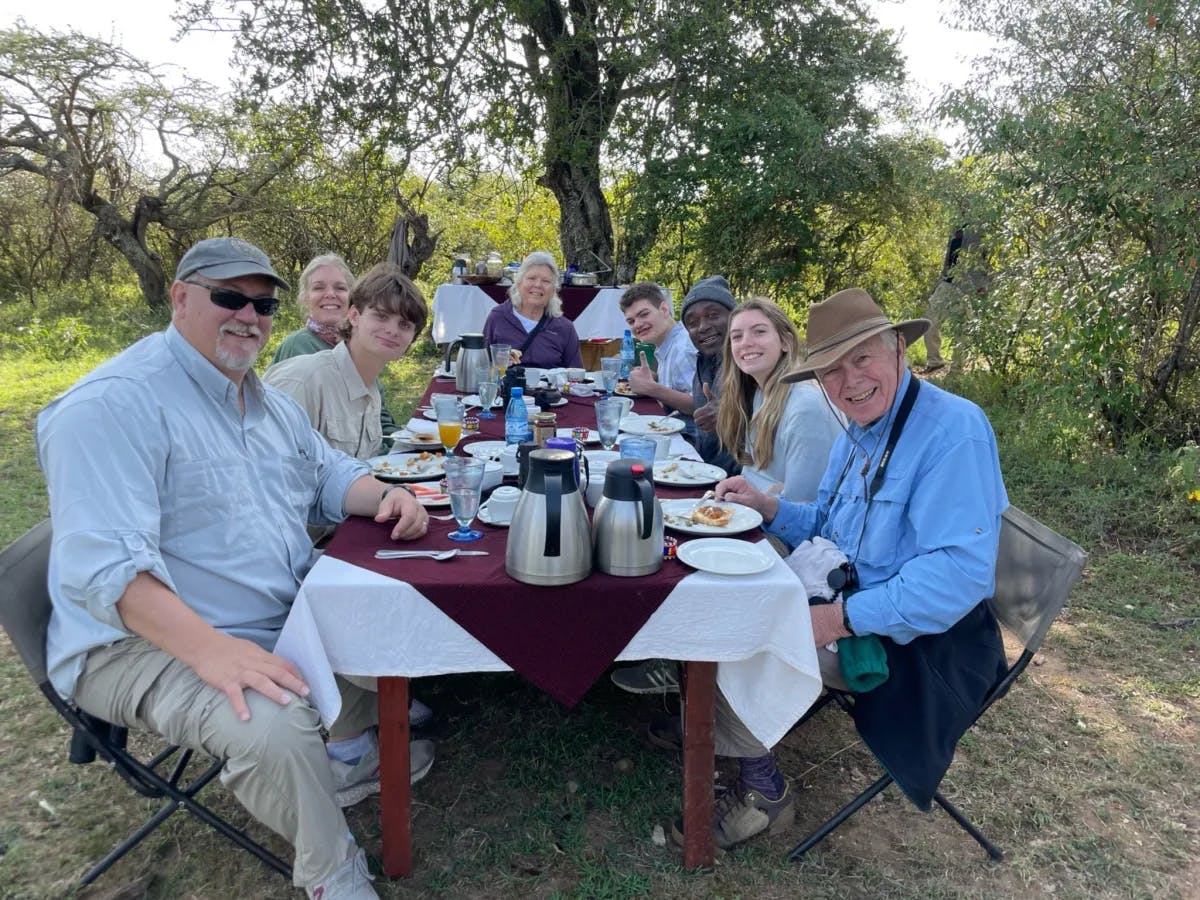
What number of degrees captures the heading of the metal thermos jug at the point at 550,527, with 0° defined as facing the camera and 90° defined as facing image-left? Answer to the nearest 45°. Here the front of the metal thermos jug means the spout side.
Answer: approximately 180°

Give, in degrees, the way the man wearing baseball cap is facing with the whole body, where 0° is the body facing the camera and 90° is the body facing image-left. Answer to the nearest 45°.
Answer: approximately 315°

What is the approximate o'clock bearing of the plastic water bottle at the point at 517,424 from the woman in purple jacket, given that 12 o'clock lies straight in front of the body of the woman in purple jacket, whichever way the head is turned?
The plastic water bottle is roughly at 12 o'clock from the woman in purple jacket.

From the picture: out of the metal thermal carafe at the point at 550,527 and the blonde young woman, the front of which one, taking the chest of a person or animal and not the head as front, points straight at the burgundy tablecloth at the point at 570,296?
the metal thermal carafe

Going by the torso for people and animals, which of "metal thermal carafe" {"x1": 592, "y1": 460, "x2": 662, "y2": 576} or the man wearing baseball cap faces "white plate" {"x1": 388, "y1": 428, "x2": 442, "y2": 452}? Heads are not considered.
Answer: the metal thermal carafe

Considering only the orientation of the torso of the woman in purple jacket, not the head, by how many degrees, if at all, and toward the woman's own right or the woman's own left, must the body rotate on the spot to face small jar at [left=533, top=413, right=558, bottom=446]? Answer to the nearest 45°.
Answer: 0° — they already face it

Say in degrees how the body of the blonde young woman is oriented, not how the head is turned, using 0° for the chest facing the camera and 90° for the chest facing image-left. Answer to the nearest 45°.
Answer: approximately 45°
